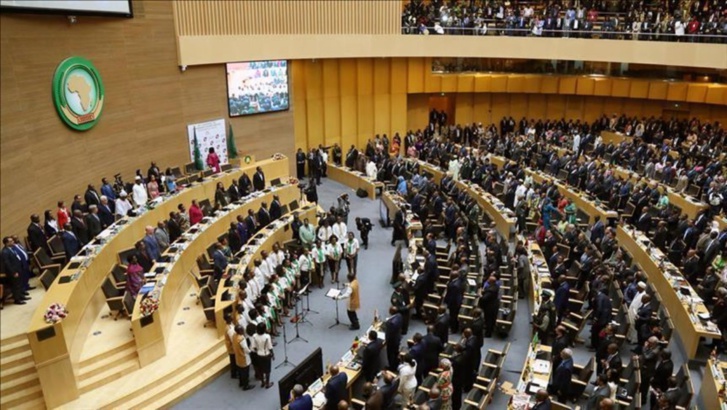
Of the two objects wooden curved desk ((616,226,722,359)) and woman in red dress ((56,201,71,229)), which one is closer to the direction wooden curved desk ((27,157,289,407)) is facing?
the wooden curved desk

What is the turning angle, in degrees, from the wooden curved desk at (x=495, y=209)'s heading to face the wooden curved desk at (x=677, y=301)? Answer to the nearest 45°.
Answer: approximately 90° to its left

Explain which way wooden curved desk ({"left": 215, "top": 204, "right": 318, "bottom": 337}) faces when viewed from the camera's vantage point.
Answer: facing the viewer and to the right of the viewer

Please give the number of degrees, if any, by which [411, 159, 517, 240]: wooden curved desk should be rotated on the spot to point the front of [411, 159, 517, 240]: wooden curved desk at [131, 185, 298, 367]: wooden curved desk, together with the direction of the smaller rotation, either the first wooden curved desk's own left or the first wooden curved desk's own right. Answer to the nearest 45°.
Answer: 0° — it already faces it

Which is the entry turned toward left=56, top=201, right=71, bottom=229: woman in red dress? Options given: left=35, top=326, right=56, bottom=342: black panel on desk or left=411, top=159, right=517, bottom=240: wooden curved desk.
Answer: the wooden curved desk

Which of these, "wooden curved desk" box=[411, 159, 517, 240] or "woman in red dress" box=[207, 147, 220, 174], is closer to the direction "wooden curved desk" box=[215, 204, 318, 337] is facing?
the wooden curved desk

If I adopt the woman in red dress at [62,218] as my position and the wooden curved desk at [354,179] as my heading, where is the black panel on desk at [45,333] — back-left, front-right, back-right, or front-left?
back-right

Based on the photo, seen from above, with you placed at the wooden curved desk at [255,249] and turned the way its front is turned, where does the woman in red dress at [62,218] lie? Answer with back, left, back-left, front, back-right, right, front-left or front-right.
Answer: back-right

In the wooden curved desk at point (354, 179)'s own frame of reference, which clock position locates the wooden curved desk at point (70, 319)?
the wooden curved desk at point (70, 319) is roughly at 11 o'clock from the wooden curved desk at point (354, 179).

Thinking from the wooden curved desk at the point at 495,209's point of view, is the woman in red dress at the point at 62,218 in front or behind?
in front

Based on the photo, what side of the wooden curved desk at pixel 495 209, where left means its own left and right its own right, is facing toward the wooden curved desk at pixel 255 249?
front

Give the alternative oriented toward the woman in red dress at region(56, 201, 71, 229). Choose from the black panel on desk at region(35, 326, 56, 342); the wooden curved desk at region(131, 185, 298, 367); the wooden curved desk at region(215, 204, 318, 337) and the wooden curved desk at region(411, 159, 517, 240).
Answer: the wooden curved desk at region(411, 159, 517, 240)
